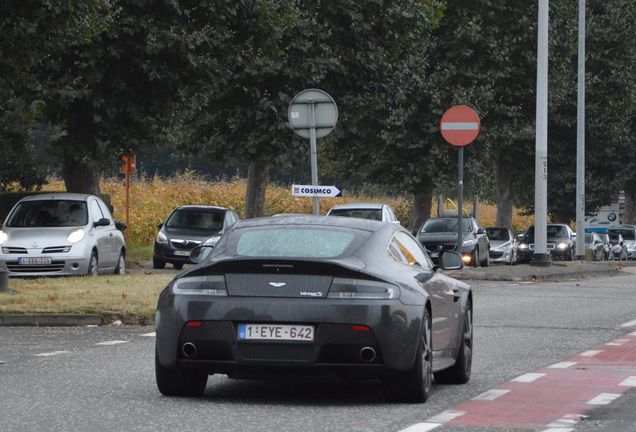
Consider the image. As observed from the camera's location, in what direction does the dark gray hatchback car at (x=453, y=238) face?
facing the viewer and to the left of the viewer

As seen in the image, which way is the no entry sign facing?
toward the camera

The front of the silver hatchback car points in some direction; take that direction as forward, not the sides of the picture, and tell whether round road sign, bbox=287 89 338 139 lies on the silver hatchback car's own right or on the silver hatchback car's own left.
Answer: on the silver hatchback car's own left

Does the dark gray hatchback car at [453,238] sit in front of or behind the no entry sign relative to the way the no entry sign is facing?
behind

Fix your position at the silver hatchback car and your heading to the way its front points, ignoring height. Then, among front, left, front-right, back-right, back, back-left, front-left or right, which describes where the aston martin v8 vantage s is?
front-left

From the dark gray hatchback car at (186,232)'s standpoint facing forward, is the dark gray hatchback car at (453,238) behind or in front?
behind

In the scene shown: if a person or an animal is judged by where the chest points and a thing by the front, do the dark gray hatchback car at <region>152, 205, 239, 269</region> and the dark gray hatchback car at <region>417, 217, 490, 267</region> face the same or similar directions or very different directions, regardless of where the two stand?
same or similar directions

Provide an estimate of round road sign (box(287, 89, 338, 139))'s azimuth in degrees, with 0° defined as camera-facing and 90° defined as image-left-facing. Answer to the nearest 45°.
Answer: approximately 180°

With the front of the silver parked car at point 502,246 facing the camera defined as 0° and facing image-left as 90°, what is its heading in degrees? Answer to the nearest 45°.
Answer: approximately 45°
